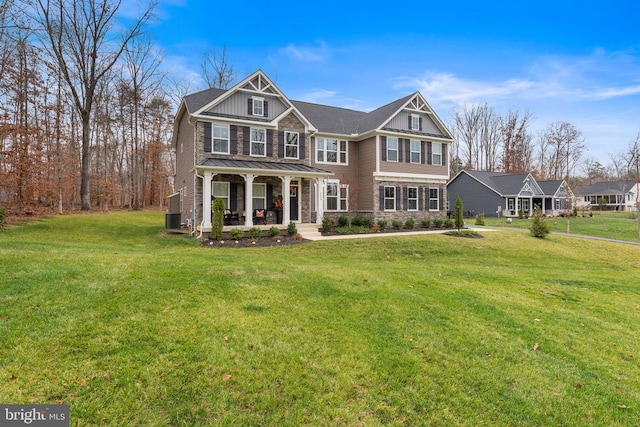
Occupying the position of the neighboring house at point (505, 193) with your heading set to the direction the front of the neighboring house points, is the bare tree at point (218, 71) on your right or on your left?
on your right

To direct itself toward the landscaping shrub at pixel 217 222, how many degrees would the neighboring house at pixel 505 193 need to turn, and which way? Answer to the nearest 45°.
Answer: approximately 45° to its right

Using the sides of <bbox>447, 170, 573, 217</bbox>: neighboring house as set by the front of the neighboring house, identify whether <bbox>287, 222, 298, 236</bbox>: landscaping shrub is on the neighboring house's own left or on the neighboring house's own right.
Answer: on the neighboring house's own right

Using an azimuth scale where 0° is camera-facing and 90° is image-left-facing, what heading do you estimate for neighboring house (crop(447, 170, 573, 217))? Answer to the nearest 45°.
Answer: approximately 315°

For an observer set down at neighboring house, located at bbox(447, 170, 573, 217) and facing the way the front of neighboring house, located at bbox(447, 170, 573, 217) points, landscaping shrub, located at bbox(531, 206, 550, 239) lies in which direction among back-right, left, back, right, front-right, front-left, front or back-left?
front-right

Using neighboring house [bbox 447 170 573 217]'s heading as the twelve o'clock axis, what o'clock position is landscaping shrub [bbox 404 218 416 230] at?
The landscaping shrub is roughly at 2 o'clock from the neighboring house.

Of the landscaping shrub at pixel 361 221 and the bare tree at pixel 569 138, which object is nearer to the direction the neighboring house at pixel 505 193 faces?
the landscaping shrub

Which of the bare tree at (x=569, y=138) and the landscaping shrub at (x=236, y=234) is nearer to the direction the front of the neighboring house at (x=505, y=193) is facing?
the landscaping shrub

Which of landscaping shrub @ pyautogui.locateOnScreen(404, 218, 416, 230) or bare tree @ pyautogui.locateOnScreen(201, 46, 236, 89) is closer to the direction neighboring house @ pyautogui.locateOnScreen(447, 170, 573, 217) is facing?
the landscaping shrub

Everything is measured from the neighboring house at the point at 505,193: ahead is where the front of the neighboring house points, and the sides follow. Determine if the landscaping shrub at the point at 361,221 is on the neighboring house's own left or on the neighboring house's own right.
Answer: on the neighboring house's own right

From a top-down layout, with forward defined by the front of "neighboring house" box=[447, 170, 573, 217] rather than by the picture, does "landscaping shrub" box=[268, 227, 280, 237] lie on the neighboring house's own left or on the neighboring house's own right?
on the neighboring house's own right

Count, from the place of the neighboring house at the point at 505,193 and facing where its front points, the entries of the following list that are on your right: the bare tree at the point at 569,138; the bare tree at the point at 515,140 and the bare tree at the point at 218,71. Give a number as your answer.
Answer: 1

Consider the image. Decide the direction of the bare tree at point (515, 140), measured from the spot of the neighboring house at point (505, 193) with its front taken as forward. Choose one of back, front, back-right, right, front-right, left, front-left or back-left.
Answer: back-left
